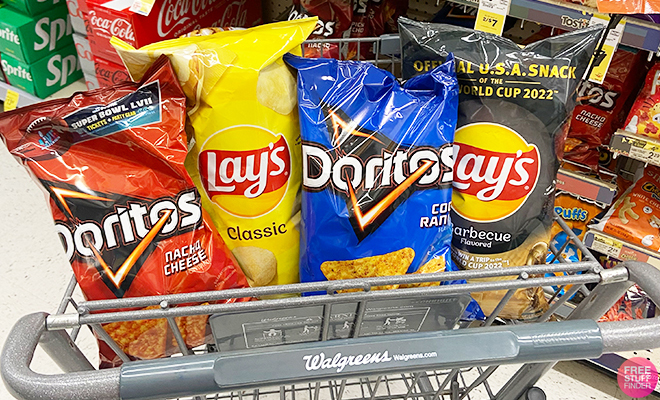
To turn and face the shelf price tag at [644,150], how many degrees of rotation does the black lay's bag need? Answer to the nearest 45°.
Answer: approximately 135° to its left

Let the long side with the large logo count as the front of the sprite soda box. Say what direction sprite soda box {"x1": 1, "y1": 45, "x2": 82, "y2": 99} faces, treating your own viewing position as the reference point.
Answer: facing the viewer and to the right of the viewer

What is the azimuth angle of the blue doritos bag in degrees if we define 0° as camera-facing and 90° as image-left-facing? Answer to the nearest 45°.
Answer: approximately 0°

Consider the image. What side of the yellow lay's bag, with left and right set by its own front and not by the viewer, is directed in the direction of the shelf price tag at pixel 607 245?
left

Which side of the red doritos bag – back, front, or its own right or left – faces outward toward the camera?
front

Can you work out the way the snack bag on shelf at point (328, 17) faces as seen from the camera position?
facing the viewer

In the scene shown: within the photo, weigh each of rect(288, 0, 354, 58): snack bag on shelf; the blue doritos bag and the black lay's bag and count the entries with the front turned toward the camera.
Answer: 3

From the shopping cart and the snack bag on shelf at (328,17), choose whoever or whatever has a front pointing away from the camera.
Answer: the shopping cart

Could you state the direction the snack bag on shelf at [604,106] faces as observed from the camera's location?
facing the viewer and to the left of the viewer

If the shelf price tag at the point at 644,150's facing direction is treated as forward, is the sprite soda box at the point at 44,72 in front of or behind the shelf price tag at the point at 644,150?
in front

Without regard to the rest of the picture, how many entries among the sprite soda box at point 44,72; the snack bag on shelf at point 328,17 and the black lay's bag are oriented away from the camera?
0

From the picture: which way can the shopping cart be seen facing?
away from the camera

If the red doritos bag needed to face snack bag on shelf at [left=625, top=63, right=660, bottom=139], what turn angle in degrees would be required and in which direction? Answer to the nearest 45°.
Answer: approximately 90° to its left

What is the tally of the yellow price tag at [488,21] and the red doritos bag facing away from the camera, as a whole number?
0
